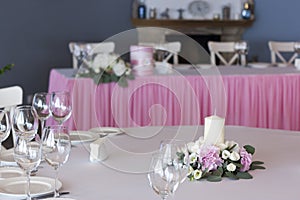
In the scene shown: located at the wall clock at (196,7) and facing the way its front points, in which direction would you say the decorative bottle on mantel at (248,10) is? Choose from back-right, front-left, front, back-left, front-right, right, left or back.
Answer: left

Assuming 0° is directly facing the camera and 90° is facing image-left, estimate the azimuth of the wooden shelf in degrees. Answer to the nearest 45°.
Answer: approximately 0°

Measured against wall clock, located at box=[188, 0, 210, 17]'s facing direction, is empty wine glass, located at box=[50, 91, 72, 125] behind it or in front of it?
in front

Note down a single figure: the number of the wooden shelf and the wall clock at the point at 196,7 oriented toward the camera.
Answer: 2

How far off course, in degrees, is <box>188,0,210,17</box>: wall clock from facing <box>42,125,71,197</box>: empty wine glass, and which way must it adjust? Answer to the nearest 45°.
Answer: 0° — it already faces it

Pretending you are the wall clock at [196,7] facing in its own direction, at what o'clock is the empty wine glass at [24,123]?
The empty wine glass is roughly at 12 o'clock from the wall clock.

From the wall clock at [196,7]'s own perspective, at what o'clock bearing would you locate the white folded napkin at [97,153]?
The white folded napkin is roughly at 12 o'clock from the wall clock.

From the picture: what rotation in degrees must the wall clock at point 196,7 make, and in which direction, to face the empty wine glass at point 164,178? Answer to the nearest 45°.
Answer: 0° — it already faces it

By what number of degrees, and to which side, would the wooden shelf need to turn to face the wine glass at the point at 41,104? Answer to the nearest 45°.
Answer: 0° — it already faces it

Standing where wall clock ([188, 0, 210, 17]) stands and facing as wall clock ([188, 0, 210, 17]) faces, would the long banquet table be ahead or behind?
ahead

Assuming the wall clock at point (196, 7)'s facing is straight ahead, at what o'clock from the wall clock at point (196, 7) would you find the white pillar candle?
The white pillar candle is roughly at 12 o'clock from the wall clock.
